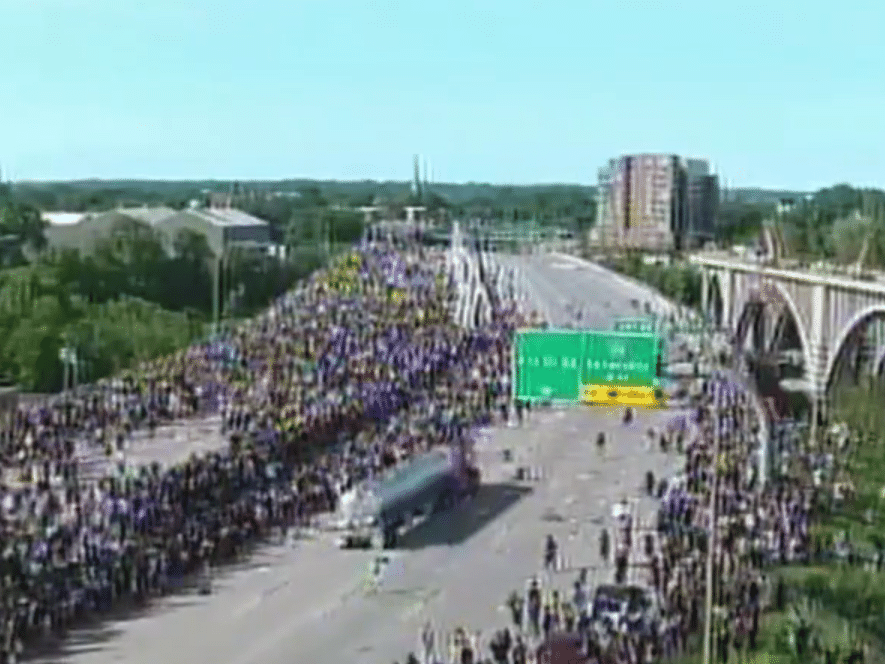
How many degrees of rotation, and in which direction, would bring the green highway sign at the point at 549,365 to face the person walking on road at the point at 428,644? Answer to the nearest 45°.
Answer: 0° — it already faces them

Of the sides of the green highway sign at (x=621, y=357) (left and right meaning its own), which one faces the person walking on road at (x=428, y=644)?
front

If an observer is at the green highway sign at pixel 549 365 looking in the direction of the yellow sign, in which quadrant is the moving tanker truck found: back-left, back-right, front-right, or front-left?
back-right

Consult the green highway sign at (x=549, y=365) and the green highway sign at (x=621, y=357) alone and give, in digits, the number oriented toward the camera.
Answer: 2

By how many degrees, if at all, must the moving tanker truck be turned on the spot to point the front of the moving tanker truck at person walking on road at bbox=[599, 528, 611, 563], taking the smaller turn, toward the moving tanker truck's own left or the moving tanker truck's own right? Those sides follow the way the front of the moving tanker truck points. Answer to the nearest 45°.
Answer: approximately 90° to the moving tanker truck's own left

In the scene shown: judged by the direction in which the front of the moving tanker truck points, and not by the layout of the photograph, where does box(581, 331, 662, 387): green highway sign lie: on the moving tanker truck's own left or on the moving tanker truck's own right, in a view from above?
on the moving tanker truck's own left
